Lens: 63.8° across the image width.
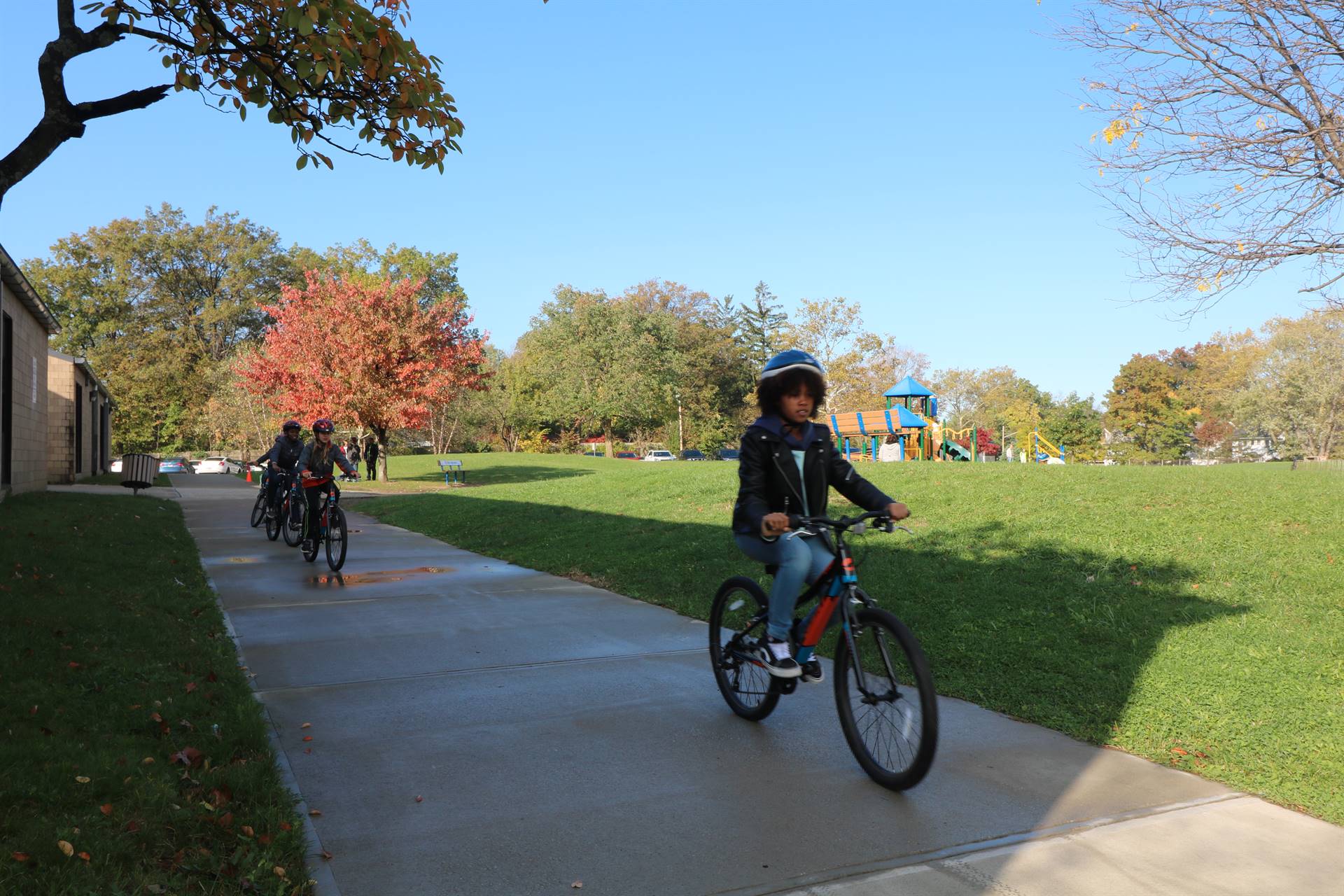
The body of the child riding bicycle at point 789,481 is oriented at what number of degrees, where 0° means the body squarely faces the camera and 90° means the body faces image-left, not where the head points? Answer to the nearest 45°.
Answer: approximately 315°

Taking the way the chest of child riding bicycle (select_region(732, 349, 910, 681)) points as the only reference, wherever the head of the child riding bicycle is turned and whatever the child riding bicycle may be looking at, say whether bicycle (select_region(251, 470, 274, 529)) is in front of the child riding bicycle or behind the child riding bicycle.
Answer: behind

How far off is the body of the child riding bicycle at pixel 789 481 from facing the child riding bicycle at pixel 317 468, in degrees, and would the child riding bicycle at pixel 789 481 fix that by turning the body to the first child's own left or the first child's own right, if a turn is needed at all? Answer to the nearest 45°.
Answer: approximately 180°

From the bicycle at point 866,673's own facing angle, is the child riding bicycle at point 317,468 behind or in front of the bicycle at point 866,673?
behind

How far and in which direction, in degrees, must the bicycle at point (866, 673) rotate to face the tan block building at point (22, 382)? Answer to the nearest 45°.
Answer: approximately 180°

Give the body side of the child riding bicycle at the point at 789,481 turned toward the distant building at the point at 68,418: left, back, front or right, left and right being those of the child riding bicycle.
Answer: back

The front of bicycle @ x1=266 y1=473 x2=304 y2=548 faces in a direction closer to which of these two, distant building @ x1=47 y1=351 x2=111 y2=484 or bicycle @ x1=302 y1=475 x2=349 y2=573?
the bicycle

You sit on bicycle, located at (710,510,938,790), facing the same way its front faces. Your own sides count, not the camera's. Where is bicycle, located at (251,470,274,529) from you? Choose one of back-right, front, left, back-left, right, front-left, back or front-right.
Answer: back

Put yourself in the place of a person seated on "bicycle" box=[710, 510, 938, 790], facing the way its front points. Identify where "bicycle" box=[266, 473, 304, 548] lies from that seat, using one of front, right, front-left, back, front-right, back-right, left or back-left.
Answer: back

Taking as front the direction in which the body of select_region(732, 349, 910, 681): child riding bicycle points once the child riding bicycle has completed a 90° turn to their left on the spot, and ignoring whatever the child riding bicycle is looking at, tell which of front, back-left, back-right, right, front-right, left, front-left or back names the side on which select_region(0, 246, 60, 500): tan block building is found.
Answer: left

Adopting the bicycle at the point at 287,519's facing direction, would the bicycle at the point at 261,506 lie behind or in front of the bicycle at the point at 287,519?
behind

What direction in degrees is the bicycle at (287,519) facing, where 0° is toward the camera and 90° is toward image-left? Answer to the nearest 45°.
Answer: approximately 315°
